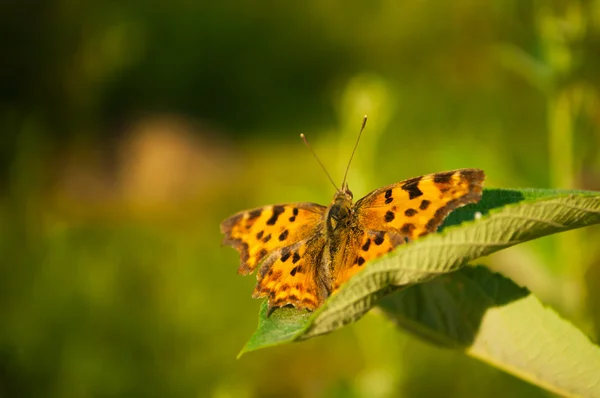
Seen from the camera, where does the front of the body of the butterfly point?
away from the camera
